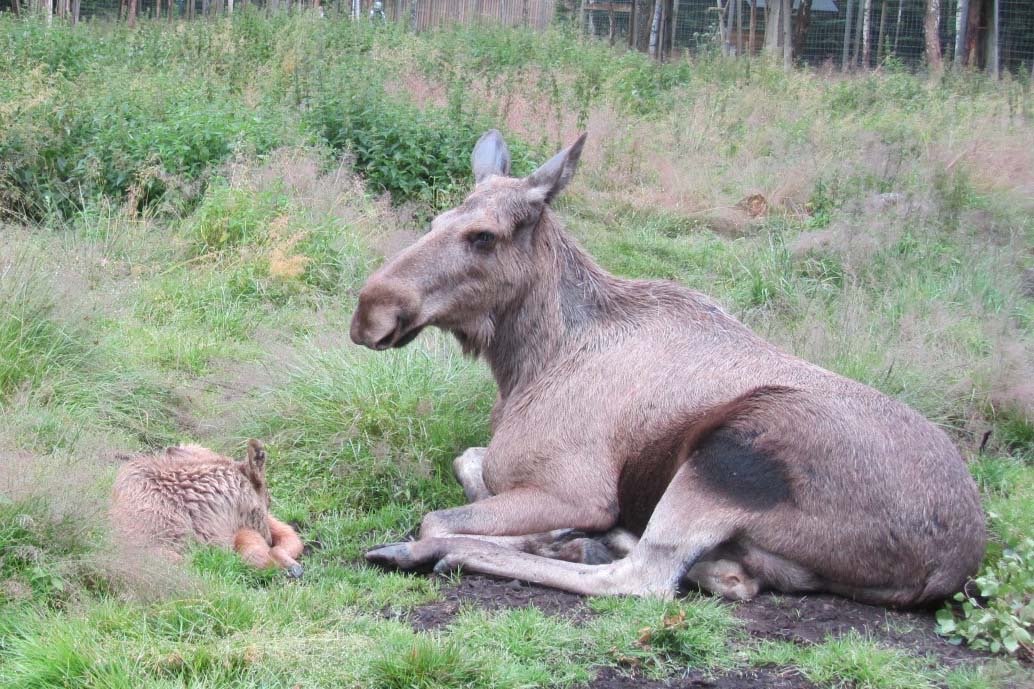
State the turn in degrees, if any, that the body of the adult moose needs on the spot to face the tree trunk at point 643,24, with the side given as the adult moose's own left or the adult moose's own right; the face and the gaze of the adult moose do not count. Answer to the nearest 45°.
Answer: approximately 90° to the adult moose's own right

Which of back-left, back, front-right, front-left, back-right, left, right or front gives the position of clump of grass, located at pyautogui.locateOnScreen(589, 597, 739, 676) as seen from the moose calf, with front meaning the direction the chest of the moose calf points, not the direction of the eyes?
front-right

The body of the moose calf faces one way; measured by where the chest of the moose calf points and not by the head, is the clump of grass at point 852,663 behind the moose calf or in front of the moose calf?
in front

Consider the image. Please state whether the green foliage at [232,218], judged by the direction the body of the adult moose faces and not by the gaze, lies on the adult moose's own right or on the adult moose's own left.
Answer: on the adult moose's own right

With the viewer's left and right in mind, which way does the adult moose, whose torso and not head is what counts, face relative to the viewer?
facing to the left of the viewer

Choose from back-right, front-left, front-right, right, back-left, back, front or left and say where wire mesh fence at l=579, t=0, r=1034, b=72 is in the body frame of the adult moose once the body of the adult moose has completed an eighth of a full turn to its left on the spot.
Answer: back-right

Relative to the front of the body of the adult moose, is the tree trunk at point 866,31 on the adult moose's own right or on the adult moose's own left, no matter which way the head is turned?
on the adult moose's own right

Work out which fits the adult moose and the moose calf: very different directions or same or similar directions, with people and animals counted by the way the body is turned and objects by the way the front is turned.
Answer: very different directions

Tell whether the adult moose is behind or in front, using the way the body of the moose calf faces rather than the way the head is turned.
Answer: in front

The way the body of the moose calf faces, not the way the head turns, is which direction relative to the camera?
to the viewer's right

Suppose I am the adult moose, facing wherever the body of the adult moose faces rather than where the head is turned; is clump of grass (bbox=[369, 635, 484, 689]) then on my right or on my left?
on my left

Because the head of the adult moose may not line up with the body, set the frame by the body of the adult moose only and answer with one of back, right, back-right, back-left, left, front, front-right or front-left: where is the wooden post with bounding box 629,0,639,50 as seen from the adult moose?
right

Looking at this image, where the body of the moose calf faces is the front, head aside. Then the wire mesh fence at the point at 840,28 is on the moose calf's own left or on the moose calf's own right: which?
on the moose calf's own left

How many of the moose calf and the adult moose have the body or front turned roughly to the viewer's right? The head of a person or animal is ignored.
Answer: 1

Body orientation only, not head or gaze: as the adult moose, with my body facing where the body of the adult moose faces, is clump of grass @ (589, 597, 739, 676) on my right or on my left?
on my left

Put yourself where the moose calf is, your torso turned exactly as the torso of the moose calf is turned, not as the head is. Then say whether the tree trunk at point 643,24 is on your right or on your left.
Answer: on your left
